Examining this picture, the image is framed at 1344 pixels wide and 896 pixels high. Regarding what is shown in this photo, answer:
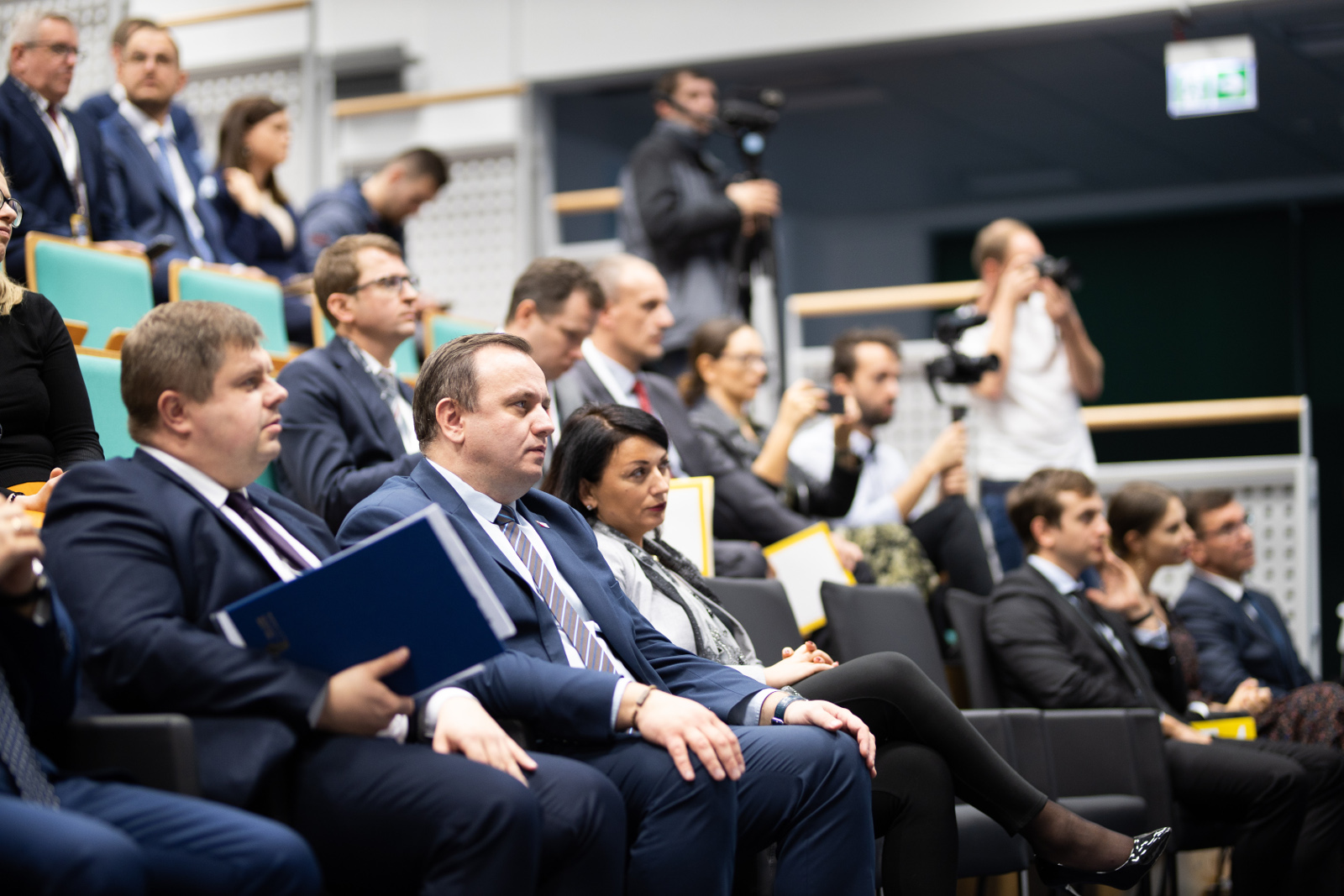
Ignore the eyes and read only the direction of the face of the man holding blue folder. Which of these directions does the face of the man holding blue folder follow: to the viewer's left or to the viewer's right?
to the viewer's right

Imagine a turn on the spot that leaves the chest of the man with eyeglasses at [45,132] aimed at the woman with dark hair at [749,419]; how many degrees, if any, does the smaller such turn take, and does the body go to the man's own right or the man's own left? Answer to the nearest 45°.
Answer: approximately 45° to the man's own left

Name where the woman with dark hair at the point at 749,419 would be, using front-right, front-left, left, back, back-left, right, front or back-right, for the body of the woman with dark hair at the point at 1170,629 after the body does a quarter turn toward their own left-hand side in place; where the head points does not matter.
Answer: left

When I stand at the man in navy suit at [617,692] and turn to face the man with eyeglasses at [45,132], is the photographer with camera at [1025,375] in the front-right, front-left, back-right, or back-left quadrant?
front-right

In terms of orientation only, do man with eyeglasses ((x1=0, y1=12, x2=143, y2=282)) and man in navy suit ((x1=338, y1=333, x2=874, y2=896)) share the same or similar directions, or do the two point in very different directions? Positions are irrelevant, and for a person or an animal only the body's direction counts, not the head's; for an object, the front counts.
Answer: same or similar directions

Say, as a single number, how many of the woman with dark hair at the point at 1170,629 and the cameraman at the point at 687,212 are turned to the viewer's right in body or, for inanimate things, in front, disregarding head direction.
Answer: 2

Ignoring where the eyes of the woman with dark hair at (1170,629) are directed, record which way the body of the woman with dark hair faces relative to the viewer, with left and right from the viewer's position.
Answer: facing to the right of the viewer

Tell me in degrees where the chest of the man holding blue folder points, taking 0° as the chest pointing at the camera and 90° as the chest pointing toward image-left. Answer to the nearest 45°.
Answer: approximately 315°

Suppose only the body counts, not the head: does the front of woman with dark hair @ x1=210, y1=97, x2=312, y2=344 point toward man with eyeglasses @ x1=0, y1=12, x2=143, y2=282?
no

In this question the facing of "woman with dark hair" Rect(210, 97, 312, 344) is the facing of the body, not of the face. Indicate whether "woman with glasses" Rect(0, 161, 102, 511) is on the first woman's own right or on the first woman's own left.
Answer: on the first woman's own right

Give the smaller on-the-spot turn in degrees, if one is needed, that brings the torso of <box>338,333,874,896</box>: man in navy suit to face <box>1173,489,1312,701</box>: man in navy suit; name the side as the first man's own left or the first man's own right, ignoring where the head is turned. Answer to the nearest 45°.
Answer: approximately 90° to the first man's own left

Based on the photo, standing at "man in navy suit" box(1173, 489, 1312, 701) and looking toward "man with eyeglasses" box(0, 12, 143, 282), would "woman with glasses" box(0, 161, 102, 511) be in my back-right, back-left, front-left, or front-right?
front-left

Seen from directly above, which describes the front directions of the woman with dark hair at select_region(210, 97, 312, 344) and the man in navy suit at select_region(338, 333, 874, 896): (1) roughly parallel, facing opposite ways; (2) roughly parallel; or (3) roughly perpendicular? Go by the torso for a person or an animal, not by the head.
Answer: roughly parallel

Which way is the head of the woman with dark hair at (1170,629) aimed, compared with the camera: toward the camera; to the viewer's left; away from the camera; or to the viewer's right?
to the viewer's right

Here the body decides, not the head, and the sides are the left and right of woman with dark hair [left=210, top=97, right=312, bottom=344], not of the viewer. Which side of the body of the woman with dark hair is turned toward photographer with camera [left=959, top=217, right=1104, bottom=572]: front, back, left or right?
front

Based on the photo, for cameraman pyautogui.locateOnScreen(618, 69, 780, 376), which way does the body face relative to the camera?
to the viewer's right

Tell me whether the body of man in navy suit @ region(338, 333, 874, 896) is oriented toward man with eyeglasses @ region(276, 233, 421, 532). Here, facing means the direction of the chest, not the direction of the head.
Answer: no

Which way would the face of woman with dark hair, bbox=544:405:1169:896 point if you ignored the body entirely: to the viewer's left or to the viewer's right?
to the viewer's right
